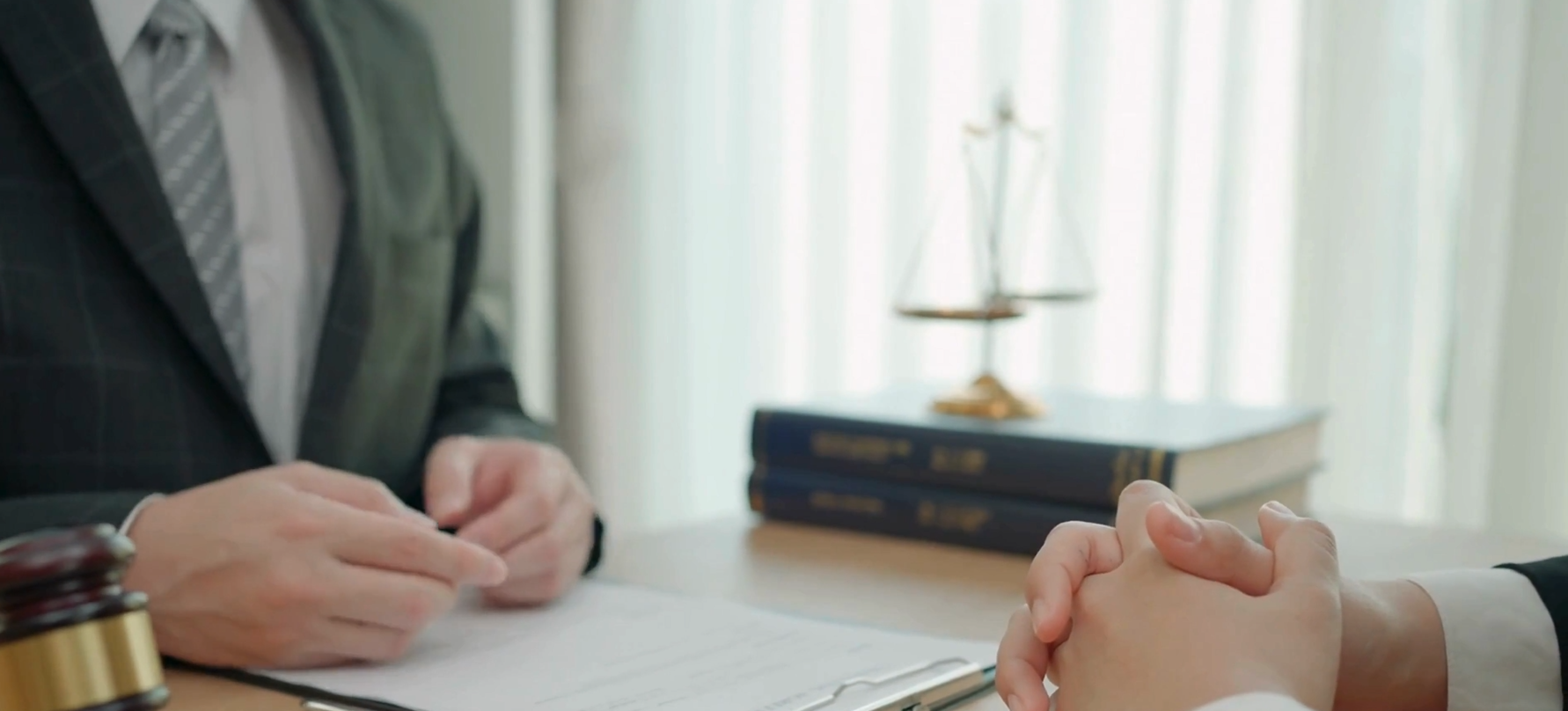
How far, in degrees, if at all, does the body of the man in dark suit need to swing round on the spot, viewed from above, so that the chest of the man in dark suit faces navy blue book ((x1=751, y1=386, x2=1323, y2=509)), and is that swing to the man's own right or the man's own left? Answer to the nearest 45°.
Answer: approximately 45° to the man's own left

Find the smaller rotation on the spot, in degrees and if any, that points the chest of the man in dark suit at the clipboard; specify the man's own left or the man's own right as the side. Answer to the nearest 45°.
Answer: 0° — they already face it

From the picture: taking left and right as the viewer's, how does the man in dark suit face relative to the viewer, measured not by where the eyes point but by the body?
facing the viewer and to the right of the viewer

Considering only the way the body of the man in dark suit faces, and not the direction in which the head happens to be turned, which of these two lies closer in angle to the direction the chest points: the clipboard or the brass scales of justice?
the clipboard

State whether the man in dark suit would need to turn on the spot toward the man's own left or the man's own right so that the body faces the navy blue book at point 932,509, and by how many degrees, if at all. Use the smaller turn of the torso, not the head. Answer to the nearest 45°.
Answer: approximately 45° to the man's own left
